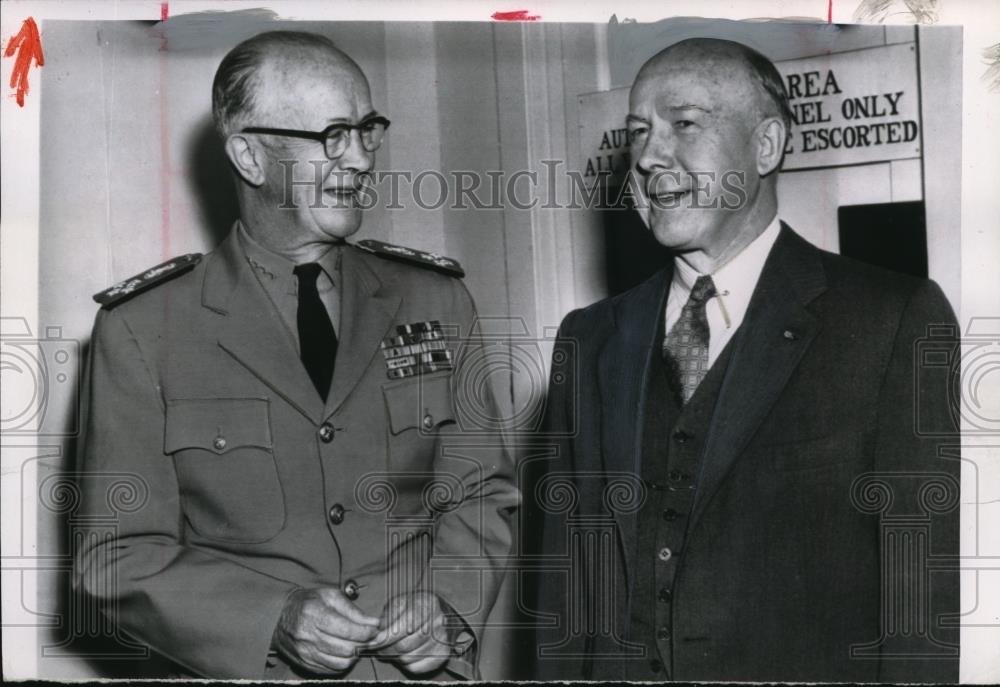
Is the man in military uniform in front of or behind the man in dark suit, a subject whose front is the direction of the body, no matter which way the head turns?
in front

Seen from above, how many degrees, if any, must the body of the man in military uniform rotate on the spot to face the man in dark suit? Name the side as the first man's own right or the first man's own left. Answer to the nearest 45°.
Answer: approximately 45° to the first man's own left

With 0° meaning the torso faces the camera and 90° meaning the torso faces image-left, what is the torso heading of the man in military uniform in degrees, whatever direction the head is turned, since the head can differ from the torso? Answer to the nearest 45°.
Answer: approximately 315°

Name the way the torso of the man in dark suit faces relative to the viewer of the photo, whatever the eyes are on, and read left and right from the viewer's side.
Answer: facing the viewer and to the left of the viewer

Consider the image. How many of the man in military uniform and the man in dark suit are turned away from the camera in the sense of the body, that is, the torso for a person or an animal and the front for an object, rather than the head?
0
